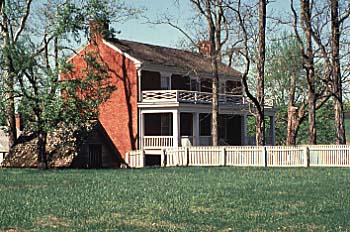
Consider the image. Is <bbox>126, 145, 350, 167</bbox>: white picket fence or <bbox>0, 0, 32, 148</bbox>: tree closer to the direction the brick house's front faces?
the white picket fence

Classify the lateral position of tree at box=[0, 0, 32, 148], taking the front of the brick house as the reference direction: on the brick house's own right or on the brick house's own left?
on the brick house's own right

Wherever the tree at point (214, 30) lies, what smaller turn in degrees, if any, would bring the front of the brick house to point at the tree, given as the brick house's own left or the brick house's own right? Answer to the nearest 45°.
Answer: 0° — it already faces it

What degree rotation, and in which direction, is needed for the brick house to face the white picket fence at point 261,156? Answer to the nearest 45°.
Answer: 0° — it already faces it

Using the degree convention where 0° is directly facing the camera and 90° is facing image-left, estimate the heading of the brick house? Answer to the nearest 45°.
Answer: approximately 315°
